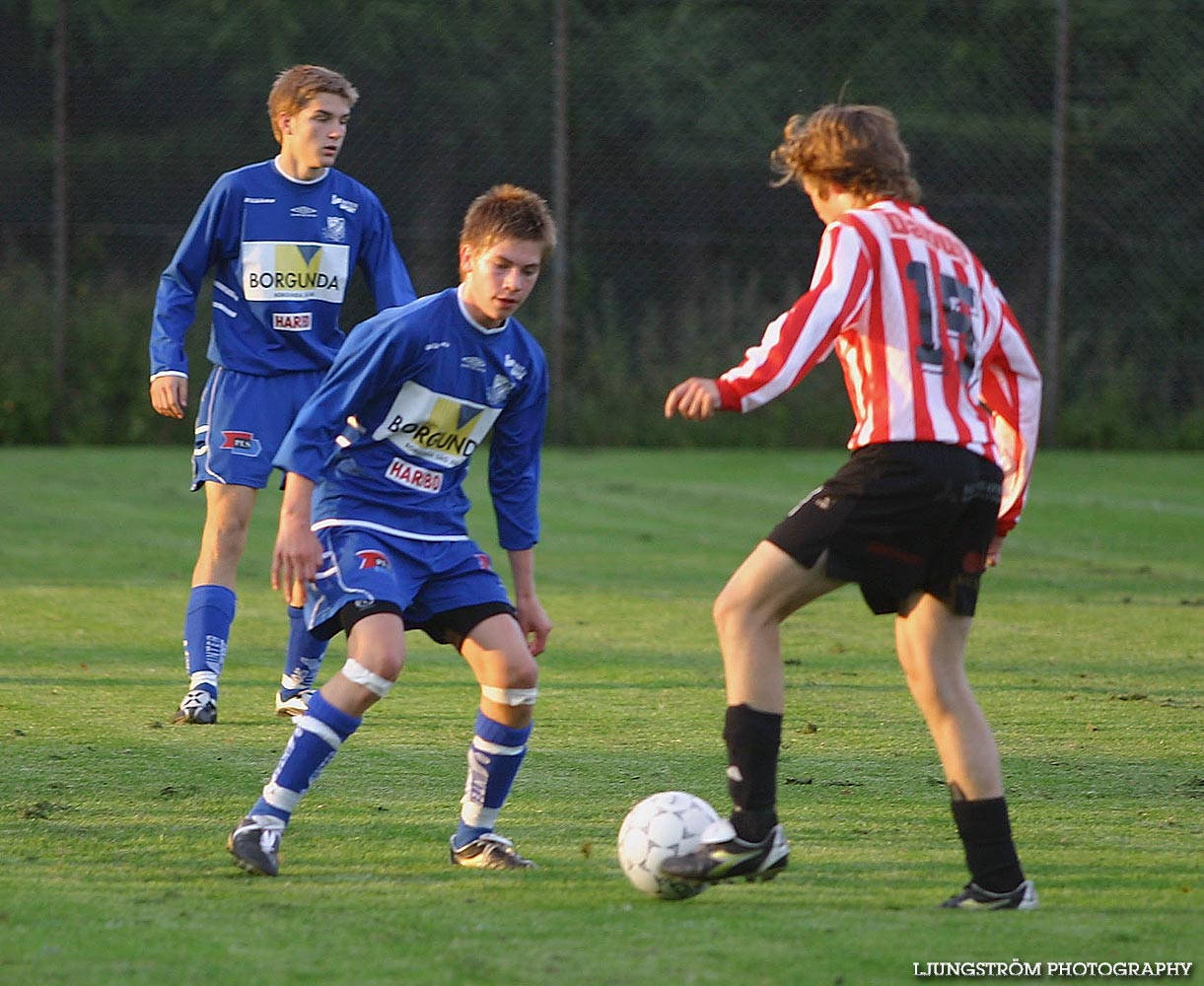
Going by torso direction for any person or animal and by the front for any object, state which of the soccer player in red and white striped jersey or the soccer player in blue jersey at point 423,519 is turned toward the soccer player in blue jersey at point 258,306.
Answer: the soccer player in red and white striped jersey

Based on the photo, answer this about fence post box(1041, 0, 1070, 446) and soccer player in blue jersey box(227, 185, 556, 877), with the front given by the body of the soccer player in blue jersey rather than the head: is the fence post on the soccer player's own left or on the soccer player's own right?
on the soccer player's own left

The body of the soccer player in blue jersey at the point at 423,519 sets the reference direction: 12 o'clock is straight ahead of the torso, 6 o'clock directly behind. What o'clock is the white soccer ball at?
The white soccer ball is roughly at 12 o'clock from the soccer player in blue jersey.

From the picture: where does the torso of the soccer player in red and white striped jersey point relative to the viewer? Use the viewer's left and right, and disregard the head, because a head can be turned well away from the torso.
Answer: facing away from the viewer and to the left of the viewer

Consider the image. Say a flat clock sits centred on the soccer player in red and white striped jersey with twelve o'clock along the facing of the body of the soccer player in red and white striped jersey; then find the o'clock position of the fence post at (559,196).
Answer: The fence post is roughly at 1 o'clock from the soccer player in red and white striped jersey.

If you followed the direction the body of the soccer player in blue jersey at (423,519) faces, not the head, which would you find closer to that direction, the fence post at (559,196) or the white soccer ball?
the white soccer ball

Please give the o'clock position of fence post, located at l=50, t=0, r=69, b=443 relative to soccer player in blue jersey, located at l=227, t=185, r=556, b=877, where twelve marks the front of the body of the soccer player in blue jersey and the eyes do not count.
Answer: The fence post is roughly at 7 o'clock from the soccer player in blue jersey.

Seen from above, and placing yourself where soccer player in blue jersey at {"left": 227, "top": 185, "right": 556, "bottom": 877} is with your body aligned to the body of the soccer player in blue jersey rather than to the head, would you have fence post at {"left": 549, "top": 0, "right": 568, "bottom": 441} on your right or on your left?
on your left

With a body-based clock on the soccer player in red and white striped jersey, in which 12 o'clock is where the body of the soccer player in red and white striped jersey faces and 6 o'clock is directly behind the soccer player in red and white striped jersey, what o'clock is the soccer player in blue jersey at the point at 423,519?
The soccer player in blue jersey is roughly at 11 o'clock from the soccer player in red and white striped jersey.

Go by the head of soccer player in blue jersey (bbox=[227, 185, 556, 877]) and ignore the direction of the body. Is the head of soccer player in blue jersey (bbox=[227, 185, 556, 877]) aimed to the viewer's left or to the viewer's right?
to the viewer's right

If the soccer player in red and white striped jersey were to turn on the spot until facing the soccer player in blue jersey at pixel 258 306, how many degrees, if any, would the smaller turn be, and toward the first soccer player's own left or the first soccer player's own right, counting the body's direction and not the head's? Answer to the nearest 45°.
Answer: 0° — they already face them

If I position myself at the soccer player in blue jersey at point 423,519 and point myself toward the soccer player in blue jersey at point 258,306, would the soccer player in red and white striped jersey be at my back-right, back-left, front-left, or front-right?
back-right

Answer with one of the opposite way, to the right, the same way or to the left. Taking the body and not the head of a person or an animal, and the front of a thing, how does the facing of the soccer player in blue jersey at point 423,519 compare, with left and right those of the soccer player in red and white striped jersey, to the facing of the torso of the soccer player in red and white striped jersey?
the opposite way

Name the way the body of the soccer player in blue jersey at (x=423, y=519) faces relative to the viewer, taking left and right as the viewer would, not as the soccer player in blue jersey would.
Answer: facing the viewer and to the right of the viewer
